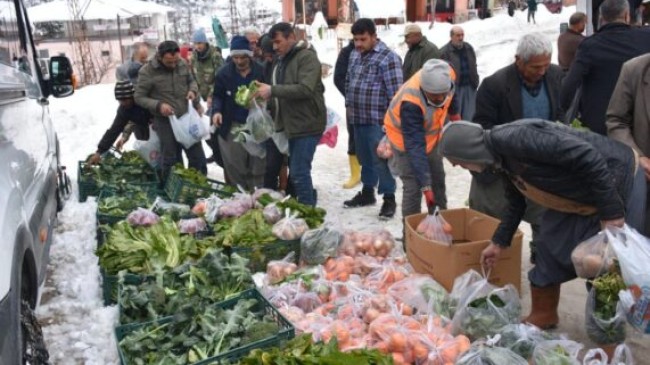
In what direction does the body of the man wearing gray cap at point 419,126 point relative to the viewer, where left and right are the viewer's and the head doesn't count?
facing the viewer and to the right of the viewer

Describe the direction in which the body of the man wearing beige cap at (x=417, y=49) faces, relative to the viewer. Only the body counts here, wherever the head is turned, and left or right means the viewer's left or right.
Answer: facing the viewer and to the left of the viewer

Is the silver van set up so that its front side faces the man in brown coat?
no

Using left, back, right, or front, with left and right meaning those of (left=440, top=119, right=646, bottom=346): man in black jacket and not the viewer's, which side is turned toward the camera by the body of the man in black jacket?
left

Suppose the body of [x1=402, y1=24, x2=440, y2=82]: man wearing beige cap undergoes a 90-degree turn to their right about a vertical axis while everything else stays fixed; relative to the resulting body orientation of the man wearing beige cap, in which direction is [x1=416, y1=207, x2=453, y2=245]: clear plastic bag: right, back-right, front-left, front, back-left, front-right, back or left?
back-left

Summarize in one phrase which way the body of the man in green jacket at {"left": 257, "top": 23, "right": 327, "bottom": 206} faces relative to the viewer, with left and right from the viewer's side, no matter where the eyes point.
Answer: facing to the left of the viewer

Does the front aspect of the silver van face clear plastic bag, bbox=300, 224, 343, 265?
no

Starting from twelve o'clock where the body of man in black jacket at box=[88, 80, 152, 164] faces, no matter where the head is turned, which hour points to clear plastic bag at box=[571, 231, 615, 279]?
The clear plastic bag is roughly at 10 o'clock from the man in black jacket.

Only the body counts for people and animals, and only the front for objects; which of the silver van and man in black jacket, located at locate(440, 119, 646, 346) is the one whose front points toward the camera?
the silver van

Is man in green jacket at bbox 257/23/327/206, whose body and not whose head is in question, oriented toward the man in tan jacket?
no
